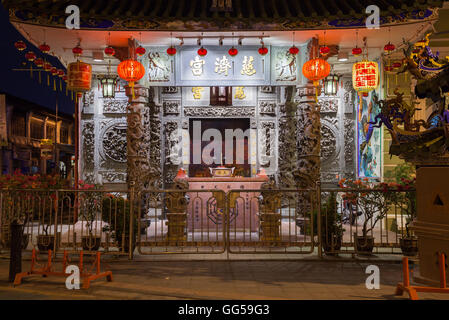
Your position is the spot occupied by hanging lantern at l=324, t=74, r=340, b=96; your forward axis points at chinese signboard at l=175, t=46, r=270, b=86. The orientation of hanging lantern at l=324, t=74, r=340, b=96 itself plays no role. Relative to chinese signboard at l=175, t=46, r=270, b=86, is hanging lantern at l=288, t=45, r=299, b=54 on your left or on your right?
left

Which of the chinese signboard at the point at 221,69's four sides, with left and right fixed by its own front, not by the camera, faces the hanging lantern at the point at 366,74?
left

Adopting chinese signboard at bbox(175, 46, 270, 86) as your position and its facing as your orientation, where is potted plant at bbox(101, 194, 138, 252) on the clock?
The potted plant is roughly at 1 o'clock from the chinese signboard.

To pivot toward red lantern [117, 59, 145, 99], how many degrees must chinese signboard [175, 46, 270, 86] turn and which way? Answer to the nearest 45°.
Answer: approximately 45° to its right

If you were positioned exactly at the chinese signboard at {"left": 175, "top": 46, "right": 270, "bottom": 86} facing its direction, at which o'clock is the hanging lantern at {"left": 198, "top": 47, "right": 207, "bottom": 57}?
The hanging lantern is roughly at 1 o'clock from the chinese signboard.

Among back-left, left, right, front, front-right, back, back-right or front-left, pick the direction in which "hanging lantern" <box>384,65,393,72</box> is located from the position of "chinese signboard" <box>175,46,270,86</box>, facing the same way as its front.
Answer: left

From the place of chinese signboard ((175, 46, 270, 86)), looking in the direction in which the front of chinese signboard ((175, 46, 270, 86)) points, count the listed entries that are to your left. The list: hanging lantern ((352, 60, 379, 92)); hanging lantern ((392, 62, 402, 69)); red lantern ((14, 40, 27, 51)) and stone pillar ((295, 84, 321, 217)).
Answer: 3

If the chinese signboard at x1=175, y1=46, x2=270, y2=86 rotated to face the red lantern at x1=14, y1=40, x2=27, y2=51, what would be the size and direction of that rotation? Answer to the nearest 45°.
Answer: approximately 90° to its right

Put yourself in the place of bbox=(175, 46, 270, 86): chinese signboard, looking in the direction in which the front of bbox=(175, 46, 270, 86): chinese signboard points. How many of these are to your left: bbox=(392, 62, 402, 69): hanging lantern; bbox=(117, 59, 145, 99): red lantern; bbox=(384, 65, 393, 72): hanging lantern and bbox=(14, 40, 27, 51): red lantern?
2

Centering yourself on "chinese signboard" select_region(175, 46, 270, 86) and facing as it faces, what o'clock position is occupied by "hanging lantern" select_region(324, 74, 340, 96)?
The hanging lantern is roughly at 8 o'clock from the chinese signboard.

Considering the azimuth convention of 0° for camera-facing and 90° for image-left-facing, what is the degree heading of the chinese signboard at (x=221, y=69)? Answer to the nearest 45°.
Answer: approximately 0°

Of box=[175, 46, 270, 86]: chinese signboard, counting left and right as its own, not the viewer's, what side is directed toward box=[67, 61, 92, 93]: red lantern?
right

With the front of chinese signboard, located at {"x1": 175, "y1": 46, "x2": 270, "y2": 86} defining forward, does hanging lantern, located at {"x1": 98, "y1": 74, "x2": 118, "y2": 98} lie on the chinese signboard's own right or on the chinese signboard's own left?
on the chinese signboard's own right

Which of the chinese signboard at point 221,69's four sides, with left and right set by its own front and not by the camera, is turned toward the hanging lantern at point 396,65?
left
